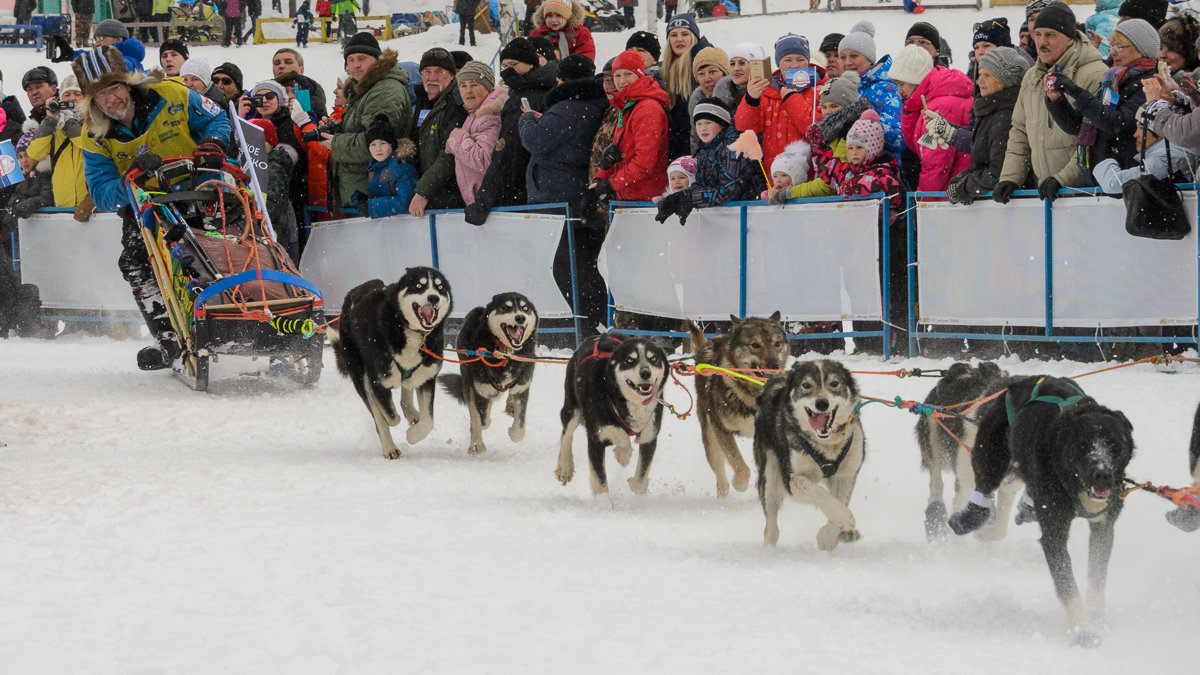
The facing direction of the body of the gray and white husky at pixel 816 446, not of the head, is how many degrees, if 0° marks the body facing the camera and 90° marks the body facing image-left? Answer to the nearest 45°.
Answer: approximately 315°

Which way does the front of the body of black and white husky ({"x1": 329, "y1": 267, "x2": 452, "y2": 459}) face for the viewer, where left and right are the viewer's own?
facing the viewer and to the right of the viewer

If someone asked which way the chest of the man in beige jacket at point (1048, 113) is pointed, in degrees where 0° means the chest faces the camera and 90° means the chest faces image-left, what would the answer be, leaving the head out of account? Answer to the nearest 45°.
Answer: approximately 45°

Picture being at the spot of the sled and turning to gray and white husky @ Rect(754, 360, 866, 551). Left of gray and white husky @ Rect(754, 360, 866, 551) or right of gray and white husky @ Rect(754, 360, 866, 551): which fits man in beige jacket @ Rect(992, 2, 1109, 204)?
left

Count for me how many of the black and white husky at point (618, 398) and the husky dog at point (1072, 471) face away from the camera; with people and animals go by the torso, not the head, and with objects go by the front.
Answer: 0

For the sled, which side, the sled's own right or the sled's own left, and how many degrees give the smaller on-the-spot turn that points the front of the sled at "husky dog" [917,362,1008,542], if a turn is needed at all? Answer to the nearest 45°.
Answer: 0° — it already faces it

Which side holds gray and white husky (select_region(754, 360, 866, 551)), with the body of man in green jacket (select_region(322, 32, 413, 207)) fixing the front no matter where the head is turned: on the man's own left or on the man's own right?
on the man's own left
